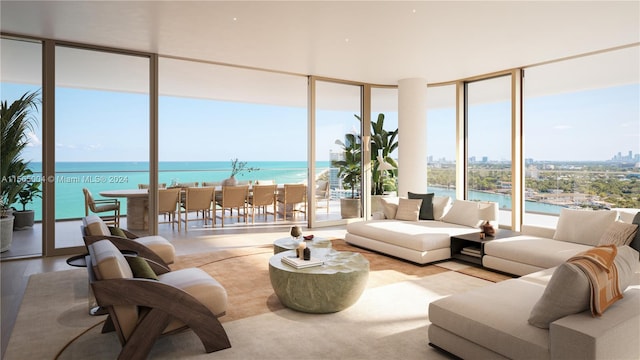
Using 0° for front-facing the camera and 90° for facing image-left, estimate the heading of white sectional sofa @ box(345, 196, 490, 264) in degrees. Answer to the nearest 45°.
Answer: approximately 45°

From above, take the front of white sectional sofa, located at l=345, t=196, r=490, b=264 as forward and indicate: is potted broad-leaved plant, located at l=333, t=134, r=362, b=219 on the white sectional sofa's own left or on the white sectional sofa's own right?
on the white sectional sofa's own right

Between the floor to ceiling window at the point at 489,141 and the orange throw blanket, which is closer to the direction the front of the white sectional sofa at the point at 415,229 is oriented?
the orange throw blanket

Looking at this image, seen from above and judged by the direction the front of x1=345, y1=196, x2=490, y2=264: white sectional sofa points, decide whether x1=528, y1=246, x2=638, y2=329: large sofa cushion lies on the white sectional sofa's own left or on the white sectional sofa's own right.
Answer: on the white sectional sofa's own left

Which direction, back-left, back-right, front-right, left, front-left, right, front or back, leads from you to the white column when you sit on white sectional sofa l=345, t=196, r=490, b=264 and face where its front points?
back-right

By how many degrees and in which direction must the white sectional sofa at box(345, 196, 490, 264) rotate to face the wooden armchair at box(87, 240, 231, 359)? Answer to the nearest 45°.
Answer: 0° — it already faces it

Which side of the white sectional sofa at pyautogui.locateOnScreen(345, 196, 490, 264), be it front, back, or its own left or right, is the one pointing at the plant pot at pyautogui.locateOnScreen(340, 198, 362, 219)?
right

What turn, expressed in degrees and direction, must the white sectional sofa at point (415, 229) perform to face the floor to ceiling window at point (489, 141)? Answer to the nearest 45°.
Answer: approximately 180°

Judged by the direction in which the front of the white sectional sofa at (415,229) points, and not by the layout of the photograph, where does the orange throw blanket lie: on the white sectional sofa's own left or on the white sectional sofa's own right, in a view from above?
on the white sectional sofa's own left
